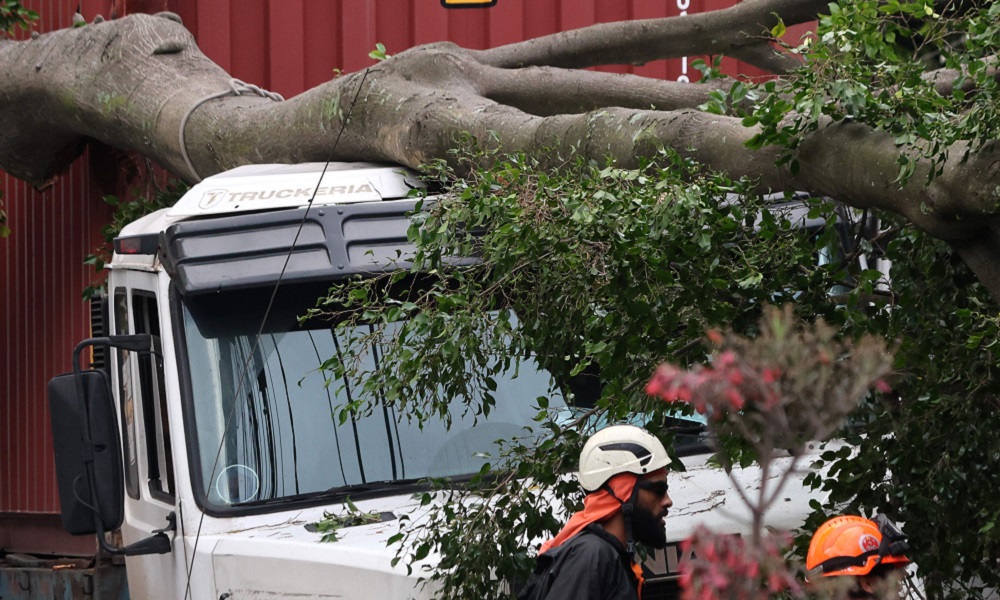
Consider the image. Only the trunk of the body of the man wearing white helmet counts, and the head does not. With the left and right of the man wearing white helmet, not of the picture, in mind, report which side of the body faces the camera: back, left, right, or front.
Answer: right

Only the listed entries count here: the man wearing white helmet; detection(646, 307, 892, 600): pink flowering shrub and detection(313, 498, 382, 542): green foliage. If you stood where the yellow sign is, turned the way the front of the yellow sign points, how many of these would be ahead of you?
3

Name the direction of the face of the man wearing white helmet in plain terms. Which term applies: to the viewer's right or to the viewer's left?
to the viewer's right

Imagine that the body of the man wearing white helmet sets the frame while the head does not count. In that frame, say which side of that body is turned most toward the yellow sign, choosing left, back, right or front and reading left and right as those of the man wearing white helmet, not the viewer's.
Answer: left

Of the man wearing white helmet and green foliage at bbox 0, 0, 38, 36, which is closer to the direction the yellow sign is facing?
the man wearing white helmet

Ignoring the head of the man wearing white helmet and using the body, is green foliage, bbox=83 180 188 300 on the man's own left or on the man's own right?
on the man's own left

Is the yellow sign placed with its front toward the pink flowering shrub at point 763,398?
yes

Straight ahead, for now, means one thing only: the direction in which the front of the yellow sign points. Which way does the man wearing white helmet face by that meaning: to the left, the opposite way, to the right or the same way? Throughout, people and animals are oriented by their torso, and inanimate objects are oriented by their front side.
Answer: to the left

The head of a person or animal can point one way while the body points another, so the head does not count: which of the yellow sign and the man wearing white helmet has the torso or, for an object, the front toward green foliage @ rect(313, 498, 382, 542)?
the yellow sign

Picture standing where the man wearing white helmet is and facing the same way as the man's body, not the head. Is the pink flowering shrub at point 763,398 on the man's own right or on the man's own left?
on the man's own right

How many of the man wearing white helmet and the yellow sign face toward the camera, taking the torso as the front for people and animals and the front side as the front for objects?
1
